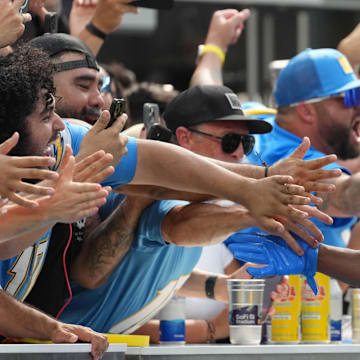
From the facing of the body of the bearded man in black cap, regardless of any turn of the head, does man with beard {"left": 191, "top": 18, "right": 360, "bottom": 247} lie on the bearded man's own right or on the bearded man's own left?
on the bearded man's own left

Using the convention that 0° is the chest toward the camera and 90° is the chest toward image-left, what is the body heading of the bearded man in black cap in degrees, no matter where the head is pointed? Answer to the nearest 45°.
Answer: approximately 315°
